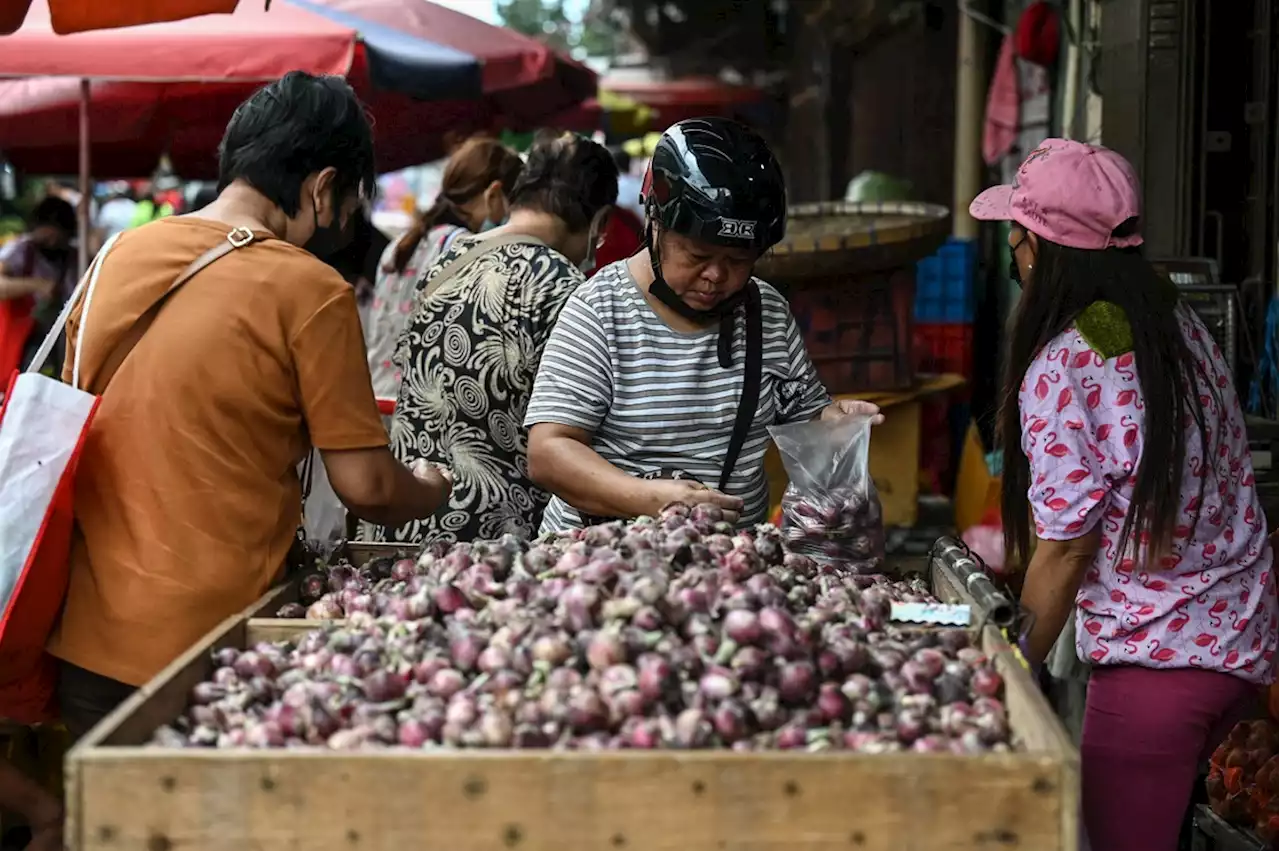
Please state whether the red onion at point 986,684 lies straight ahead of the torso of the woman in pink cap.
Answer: no

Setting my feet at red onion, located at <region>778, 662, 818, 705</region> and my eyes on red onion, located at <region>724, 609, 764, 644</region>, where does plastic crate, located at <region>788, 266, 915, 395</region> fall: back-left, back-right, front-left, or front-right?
front-right

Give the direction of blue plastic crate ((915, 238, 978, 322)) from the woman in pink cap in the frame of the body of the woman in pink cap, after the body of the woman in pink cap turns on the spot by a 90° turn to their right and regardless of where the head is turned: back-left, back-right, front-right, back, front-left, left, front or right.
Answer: front-left

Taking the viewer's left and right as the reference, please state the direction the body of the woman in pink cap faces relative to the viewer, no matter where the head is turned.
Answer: facing away from the viewer and to the left of the viewer

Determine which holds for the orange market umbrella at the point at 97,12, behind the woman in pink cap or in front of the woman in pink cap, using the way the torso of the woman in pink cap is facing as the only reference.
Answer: in front

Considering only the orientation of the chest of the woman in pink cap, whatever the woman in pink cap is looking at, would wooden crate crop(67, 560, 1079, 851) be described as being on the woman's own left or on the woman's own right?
on the woman's own left

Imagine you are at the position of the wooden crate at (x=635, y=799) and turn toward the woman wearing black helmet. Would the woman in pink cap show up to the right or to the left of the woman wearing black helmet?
right

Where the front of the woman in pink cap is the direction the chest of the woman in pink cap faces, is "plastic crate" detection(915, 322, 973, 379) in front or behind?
in front

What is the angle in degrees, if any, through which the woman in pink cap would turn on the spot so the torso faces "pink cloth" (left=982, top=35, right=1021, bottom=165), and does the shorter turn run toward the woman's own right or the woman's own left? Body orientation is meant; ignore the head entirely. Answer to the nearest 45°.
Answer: approximately 45° to the woman's own right

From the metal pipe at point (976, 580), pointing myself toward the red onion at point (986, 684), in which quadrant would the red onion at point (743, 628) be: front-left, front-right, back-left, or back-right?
front-right
